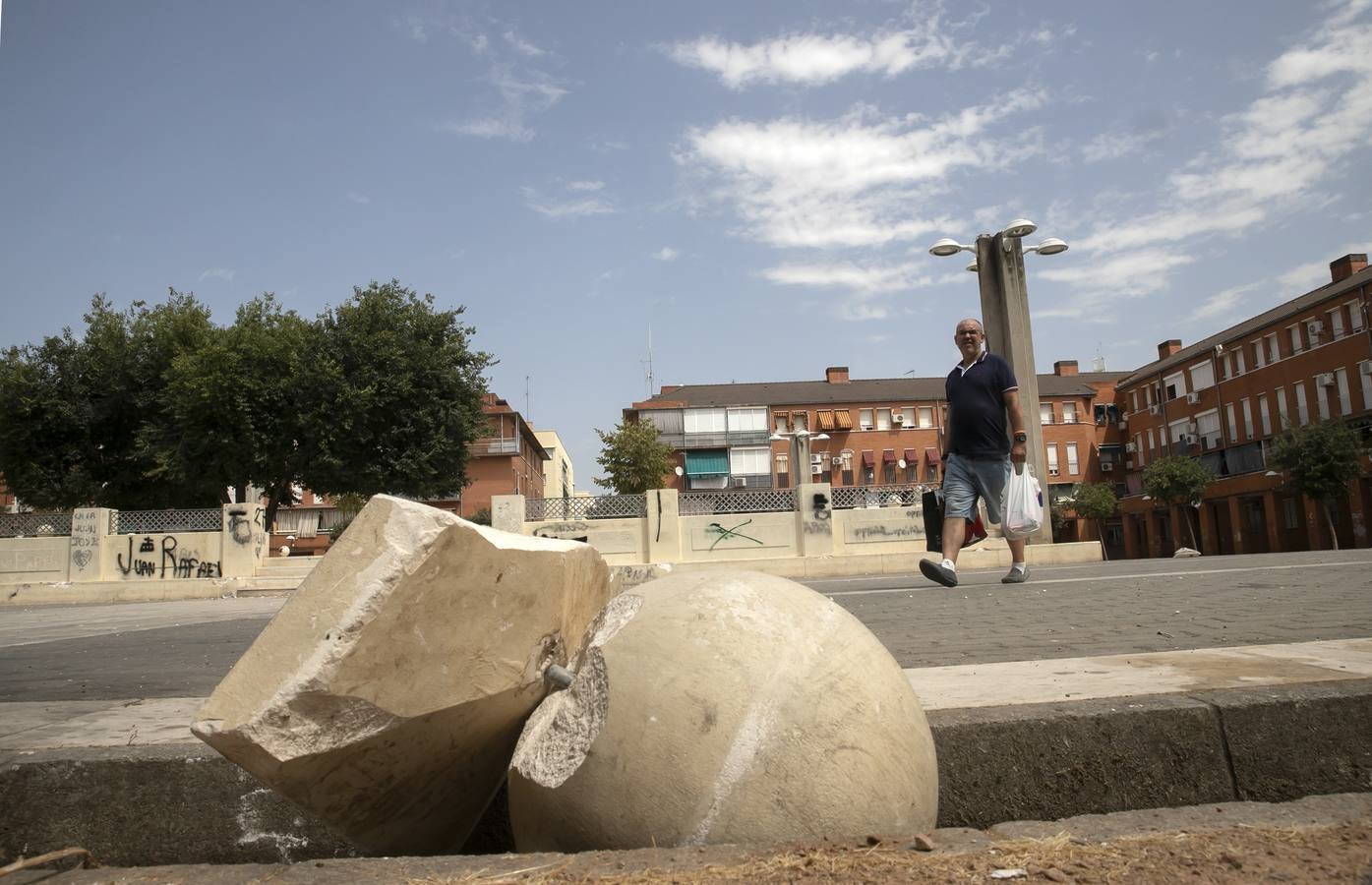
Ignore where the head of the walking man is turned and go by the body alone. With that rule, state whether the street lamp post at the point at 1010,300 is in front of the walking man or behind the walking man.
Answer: behind

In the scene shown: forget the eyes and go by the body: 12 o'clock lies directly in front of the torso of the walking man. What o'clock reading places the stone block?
The stone block is roughly at 11 o'clock from the walking man.

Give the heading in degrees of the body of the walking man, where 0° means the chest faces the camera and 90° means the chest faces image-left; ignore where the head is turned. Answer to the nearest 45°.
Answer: approximately 45°

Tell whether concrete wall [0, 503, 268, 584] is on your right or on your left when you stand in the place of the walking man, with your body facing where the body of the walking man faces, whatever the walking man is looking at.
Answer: on your right

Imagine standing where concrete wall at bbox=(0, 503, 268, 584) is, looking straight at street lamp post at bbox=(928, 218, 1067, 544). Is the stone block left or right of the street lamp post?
right

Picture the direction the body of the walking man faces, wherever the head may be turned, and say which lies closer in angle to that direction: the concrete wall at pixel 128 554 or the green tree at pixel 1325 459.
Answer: the concrete wall

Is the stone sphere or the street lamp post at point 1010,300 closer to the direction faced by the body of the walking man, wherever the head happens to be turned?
the stone sphere

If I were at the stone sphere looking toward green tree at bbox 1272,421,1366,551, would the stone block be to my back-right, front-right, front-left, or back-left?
back-left

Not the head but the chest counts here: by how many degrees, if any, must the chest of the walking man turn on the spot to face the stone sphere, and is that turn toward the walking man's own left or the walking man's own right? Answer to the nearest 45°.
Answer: approximately 45° to the walking man's own left

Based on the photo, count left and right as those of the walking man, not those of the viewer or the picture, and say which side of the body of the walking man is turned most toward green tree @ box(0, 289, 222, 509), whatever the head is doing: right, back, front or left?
right

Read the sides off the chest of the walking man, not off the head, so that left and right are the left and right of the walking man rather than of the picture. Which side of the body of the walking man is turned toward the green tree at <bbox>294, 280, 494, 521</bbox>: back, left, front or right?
right
